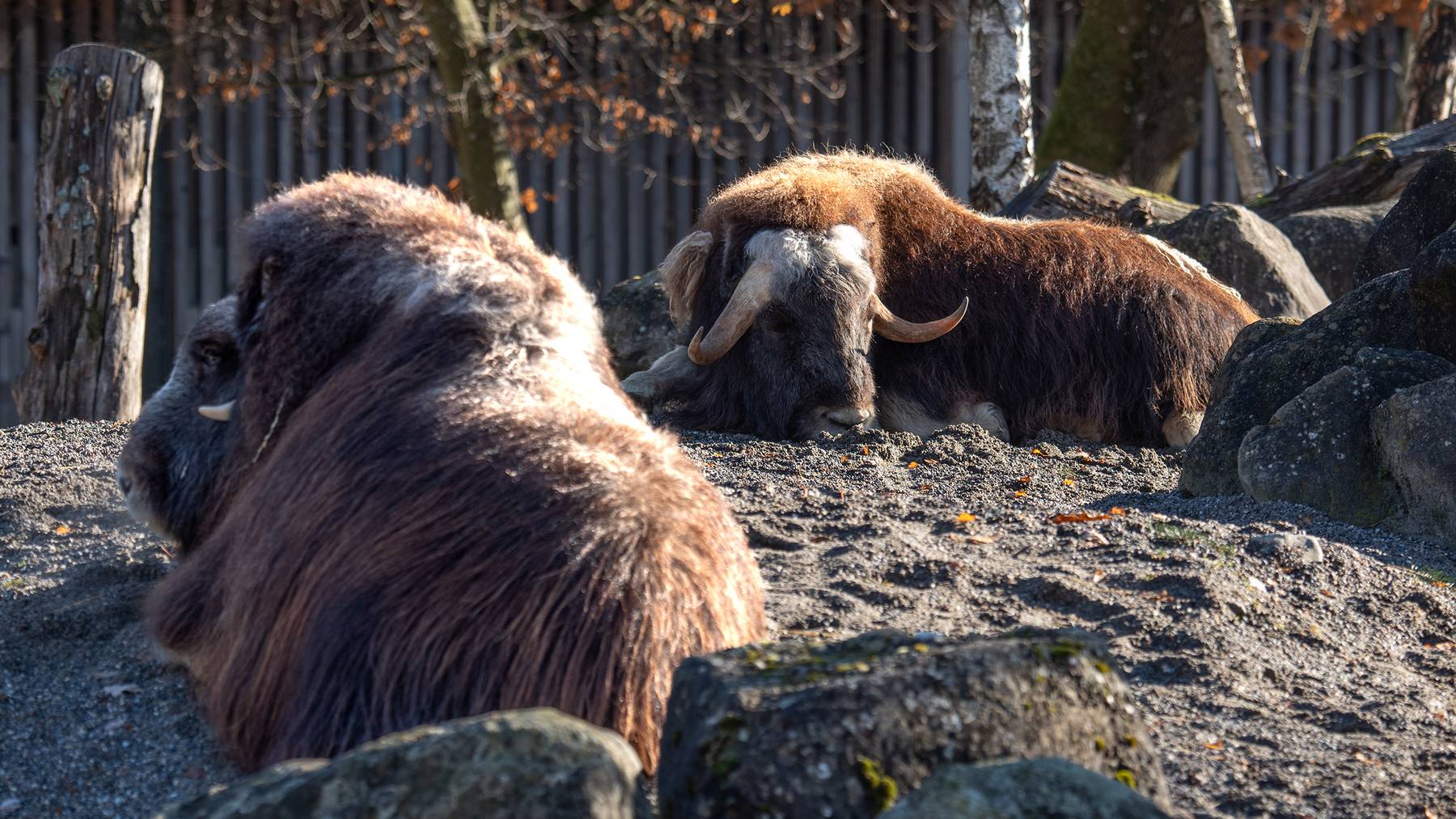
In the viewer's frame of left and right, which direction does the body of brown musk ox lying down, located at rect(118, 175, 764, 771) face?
facing away from the viewer and to the left of the viewer

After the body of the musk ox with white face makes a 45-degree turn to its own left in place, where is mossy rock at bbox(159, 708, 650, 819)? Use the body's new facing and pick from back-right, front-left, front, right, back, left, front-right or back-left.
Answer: front

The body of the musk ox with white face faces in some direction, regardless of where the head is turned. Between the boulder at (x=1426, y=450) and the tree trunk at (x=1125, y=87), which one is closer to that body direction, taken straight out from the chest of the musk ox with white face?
the boulder

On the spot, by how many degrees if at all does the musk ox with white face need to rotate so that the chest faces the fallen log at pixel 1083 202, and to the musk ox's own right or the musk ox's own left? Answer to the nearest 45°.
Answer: approximately 135° to the musk ox's own right

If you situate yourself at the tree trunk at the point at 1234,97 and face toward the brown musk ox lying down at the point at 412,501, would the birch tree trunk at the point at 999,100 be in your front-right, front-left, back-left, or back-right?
front-right

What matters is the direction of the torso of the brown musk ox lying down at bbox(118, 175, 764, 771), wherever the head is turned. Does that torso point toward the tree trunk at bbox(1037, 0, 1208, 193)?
no

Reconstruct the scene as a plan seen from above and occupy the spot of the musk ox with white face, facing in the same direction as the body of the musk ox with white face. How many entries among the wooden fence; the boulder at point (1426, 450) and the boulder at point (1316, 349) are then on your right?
1

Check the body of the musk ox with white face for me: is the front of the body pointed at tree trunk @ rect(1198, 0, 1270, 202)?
no

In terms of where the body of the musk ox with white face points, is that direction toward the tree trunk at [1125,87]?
no

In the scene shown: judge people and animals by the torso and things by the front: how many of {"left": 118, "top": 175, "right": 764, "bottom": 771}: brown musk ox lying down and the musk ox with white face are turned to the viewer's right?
0

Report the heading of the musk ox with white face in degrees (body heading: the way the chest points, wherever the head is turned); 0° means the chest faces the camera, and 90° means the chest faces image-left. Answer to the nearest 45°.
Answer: approximately 45°

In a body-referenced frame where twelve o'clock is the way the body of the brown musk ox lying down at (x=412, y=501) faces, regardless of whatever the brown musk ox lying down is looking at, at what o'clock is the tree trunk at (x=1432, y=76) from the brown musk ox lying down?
The tree trunk is roughly at 3 o'clock from the brown musk ox lying down.

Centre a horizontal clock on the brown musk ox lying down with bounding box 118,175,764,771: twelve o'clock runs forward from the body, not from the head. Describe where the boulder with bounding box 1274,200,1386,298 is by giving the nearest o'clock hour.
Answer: The boulder is roughly at 3 o'clock from the brown musk ox lying down.

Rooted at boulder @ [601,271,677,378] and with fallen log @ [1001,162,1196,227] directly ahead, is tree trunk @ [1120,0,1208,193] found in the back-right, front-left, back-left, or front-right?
front-left

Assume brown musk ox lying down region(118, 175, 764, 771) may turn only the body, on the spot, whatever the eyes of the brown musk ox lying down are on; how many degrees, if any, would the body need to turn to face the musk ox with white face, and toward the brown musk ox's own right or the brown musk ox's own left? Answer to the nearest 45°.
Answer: approximately 90° to the brown musk ox's own right

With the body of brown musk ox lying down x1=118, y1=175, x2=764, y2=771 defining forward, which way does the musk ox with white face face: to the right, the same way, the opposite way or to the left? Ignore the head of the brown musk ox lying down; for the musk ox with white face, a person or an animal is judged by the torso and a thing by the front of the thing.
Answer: to the left

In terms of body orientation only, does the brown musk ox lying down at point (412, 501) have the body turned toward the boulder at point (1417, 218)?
no
